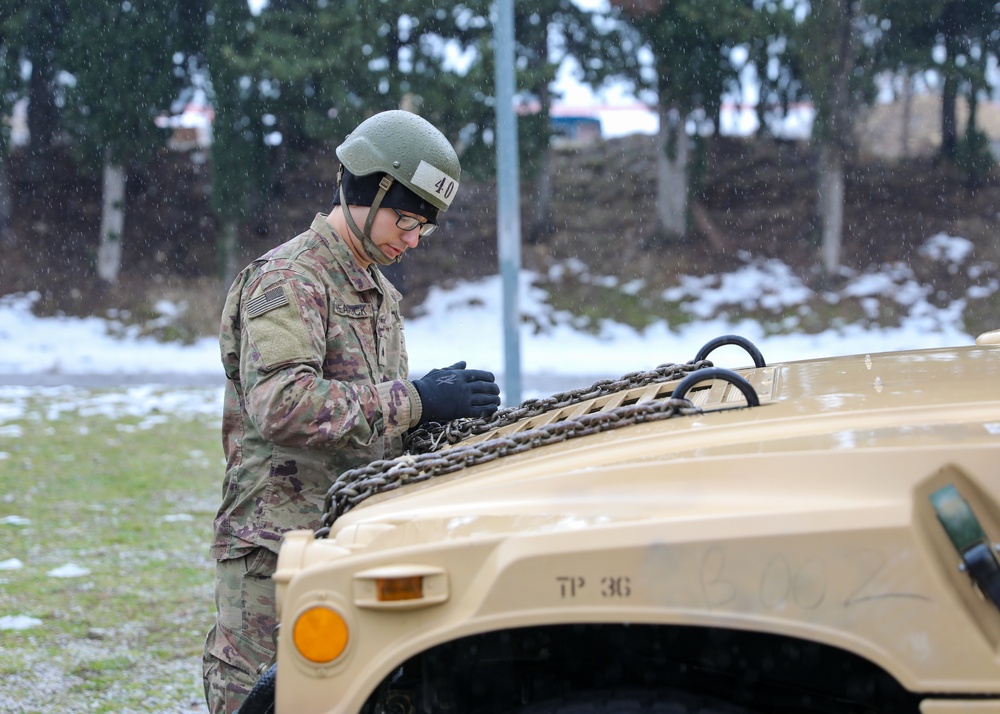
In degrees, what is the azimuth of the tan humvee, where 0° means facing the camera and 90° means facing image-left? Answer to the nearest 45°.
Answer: approximately 90°

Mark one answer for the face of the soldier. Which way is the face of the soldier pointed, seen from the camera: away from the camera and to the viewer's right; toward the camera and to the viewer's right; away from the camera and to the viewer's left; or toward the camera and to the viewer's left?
toward the camera and to the viewer's right

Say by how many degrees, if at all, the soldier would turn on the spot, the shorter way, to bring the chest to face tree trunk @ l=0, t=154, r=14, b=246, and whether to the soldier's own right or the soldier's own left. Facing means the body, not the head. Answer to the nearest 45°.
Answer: approximately 135° to the soldier's own left

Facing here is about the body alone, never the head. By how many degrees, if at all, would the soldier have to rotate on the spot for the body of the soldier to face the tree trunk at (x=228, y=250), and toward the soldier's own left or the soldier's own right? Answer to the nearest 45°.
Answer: approximately 135° to the soldier's own left

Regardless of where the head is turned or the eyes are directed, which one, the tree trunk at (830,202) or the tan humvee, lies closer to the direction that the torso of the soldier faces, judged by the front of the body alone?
the tan humvee

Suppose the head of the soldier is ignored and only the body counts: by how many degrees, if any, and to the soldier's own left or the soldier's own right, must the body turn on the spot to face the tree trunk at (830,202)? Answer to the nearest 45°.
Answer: approximately 90° to the soldier's own left

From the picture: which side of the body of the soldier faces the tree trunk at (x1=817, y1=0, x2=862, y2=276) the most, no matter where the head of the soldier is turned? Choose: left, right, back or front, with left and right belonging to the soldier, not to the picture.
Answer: left
